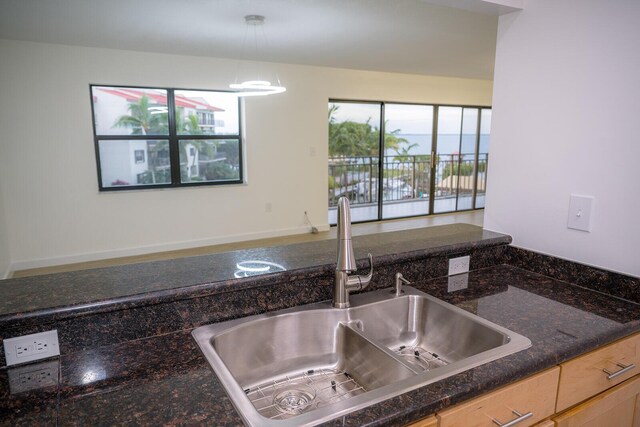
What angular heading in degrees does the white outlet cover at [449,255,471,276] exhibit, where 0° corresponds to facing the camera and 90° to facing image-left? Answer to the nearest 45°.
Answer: approximately 315°

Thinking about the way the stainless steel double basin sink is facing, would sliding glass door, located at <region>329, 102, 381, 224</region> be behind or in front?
behind

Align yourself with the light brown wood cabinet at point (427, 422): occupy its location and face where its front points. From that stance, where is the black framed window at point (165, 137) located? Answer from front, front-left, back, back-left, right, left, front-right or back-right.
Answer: back

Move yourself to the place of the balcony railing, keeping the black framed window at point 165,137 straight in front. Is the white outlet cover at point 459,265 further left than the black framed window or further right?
left

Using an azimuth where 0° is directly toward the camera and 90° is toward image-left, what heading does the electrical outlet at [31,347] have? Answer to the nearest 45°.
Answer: approximately 0°

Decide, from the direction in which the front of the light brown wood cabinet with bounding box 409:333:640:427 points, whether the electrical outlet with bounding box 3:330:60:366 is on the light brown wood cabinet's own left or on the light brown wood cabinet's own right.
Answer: on the light brown wood cabinet's own right

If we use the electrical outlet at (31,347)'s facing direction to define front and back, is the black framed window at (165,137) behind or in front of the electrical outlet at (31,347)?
behind

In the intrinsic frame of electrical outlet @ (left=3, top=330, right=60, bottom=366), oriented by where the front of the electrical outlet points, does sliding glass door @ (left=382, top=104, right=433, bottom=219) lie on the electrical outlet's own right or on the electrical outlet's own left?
on the electrical outlet's own left

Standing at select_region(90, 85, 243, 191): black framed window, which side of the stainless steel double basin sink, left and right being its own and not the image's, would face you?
back
